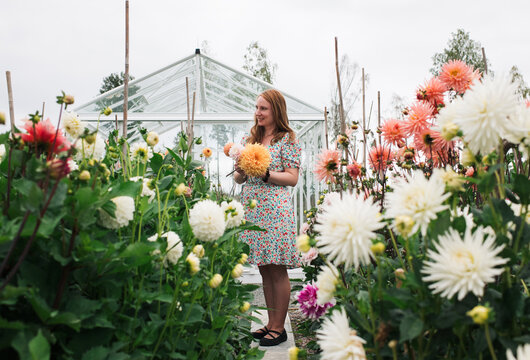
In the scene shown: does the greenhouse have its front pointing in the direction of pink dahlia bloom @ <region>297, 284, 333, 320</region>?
yes

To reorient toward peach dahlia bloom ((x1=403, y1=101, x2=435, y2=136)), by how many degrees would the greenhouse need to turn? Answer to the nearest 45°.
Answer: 0° — it already faces it

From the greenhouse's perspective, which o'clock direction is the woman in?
The woman is roughly at 12 o'clock from the greenhouse.

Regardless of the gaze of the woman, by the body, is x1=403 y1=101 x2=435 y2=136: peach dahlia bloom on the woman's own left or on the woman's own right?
on the woman's own left

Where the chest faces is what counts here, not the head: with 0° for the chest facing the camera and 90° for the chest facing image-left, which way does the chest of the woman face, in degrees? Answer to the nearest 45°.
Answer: approximately 45°

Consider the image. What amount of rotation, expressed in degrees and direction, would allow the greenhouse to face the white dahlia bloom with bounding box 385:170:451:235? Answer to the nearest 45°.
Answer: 0° — it already faces it

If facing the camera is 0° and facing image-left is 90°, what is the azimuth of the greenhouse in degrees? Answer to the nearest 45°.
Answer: approximately 0°

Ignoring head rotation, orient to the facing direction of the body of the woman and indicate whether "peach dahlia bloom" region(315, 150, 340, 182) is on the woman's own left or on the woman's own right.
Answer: on the woman's own left

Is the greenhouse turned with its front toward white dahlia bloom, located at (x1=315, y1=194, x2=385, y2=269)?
yes

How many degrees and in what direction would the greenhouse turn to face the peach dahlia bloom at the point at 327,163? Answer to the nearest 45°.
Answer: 0° — it already faces it
